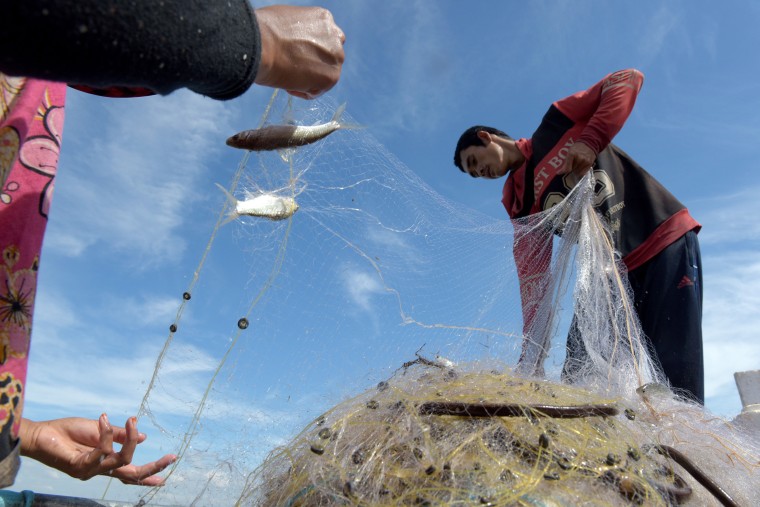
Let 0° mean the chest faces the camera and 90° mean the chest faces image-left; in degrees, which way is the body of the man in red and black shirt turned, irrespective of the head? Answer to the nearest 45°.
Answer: approximately 45°
